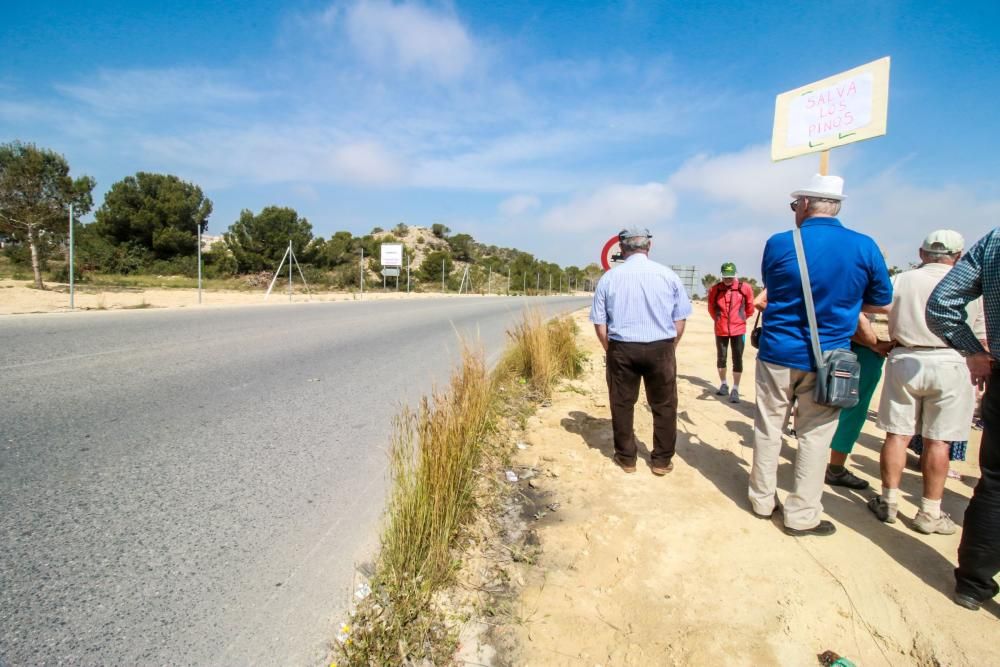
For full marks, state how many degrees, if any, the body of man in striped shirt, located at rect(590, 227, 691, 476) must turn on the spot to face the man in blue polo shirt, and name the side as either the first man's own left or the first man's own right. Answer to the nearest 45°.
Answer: approximately 135° to the first man's own right

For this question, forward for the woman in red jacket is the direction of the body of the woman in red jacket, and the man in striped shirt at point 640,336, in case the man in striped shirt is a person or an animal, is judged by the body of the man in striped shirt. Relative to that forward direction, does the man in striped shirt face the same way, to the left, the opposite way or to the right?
the opposite way

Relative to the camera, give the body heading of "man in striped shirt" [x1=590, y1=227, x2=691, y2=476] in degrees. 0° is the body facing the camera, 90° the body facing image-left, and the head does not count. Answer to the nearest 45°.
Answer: approximately 180°

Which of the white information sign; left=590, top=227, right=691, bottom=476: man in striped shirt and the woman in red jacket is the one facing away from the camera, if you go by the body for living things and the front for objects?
the man in striped shirt

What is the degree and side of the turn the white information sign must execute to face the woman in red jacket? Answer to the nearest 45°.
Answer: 0° — it already faces them

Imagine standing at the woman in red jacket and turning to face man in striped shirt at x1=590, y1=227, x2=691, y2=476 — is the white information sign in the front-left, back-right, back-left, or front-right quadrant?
back-right

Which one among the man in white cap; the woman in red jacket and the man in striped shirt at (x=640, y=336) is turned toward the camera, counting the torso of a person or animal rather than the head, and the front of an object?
the woman in red jacket

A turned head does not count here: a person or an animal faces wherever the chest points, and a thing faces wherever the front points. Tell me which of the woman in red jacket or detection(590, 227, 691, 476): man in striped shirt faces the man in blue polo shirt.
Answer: the woman in red jacket

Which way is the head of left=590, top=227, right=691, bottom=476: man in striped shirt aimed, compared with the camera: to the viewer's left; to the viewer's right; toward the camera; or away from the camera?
away from the camera

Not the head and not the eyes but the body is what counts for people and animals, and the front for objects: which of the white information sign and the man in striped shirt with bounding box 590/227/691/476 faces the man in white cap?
the white information sign

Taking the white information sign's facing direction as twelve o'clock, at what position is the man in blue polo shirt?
The man in blue polo shirt is roughly at 12 o'clock from the white information sign.

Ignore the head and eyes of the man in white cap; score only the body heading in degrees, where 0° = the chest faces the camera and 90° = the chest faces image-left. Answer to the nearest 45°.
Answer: approximately 180°

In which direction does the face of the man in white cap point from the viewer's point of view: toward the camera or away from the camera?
away from the camera

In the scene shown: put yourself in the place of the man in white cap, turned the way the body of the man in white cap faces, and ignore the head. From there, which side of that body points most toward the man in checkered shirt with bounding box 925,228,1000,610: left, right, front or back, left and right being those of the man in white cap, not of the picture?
back
